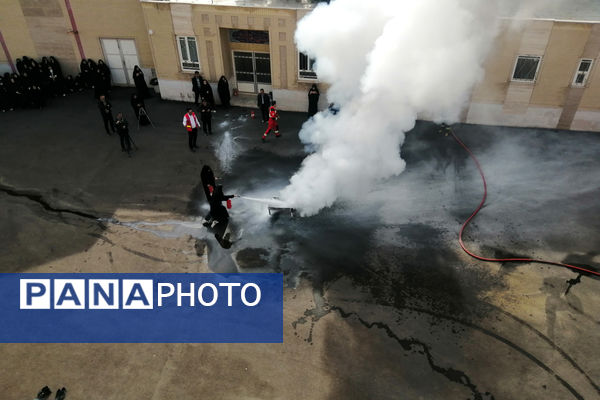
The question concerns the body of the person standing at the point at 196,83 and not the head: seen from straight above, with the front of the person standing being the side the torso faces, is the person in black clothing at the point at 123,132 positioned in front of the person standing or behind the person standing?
in front

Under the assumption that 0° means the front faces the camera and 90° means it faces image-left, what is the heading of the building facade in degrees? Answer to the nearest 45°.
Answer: approximately 0°

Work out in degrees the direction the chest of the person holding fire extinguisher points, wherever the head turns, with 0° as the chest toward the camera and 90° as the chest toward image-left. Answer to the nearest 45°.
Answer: approximately 270°

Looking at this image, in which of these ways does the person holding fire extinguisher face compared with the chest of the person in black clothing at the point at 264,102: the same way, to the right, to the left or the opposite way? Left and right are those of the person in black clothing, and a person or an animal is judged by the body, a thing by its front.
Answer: to the left

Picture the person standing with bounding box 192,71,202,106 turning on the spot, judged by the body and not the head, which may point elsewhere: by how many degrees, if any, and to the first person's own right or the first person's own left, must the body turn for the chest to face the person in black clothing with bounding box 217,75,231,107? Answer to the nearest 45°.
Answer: approximately 90° to the first person's own left

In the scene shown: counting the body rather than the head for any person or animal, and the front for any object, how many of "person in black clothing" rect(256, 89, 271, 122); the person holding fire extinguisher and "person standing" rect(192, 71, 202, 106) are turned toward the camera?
2

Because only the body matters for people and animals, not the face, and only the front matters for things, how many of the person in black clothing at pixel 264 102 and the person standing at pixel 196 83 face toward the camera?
2

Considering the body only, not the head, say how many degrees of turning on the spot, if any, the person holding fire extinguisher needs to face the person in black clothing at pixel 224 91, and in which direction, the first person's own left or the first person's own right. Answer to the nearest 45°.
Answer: approximately 90° to the first person's own left

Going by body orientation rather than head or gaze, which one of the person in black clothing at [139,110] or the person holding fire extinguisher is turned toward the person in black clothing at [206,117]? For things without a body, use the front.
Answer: the person in black clothing at [139,110]

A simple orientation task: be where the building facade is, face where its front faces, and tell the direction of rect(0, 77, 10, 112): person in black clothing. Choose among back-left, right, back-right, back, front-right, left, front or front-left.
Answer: right

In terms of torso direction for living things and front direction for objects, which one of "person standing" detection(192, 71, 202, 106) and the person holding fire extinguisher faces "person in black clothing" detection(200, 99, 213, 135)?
the person standing

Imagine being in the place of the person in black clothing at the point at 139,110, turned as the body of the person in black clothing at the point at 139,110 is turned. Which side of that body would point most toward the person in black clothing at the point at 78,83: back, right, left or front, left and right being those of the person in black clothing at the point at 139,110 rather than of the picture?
back

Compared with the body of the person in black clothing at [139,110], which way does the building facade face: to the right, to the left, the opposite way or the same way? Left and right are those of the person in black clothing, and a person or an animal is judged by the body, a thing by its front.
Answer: to the right

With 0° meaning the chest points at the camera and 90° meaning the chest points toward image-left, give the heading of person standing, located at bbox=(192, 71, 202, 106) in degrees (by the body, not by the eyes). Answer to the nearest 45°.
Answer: approximately 0°

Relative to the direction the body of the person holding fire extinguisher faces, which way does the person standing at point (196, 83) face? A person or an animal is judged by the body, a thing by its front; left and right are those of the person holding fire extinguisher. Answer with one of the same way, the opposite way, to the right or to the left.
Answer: to the right

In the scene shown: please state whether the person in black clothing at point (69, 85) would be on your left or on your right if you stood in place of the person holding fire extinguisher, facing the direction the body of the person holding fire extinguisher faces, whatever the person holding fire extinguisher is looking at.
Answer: on your left
